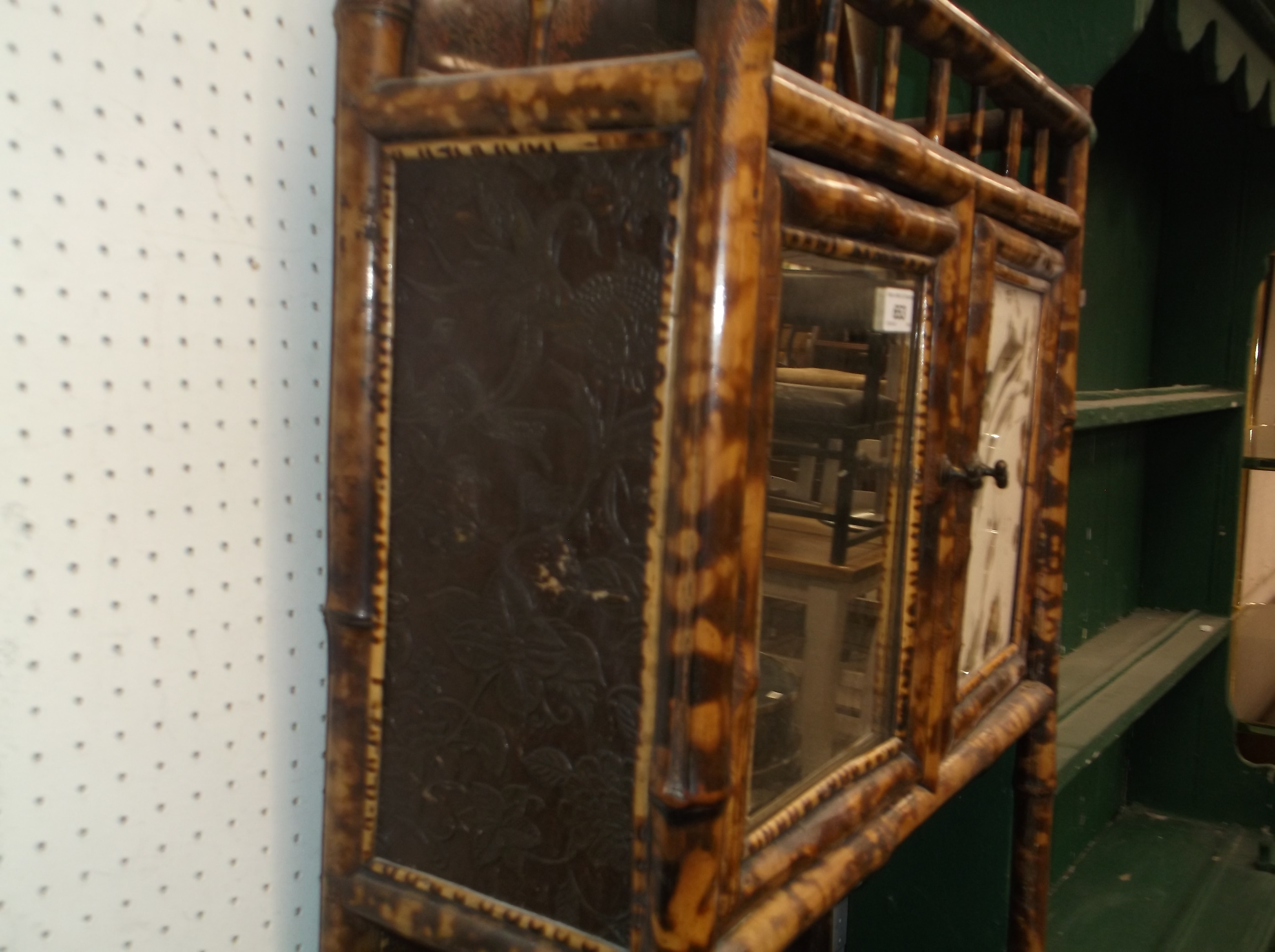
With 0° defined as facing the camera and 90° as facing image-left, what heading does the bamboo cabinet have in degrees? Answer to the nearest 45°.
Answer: approximately 315°

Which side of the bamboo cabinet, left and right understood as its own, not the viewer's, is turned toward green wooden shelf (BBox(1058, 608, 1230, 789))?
left

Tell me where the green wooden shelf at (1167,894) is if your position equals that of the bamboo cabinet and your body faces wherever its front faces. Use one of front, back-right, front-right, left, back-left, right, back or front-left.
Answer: left

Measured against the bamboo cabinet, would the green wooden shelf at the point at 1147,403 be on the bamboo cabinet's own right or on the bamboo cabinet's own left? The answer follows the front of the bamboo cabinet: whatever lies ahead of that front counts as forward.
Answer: on the bamboo cabinet's own left
